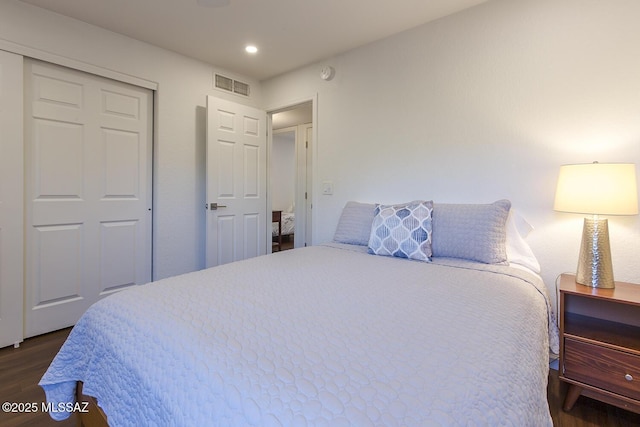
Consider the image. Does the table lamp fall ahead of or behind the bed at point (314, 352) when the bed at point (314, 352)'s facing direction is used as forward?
behind

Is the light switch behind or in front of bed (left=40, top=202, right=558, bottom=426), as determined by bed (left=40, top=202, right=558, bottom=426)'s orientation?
behind

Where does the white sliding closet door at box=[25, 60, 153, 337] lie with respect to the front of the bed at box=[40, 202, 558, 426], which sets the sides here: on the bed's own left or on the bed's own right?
on the bed's own right

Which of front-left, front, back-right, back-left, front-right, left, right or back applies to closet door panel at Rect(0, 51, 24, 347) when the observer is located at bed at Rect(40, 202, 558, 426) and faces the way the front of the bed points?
right

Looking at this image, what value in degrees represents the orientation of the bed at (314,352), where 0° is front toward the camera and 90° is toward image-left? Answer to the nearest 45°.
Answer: approximately 45°

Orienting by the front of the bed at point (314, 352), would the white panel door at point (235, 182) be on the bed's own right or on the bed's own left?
on the bed's own right
